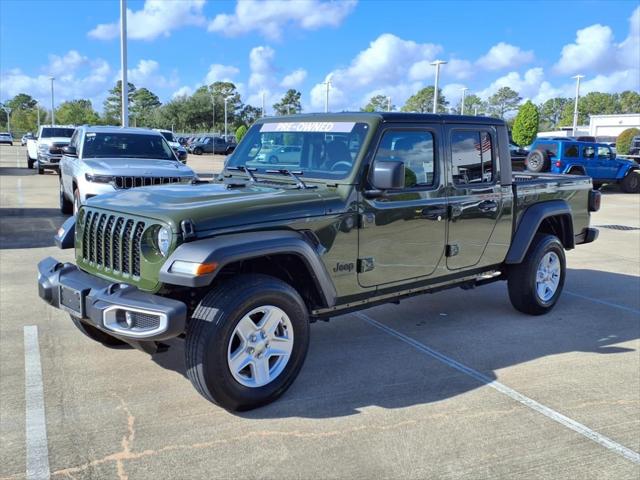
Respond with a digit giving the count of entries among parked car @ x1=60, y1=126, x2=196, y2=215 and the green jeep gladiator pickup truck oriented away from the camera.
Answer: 0

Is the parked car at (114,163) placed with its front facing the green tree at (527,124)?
no

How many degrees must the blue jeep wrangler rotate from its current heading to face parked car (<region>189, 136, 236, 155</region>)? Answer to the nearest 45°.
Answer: approximately 90° to its left

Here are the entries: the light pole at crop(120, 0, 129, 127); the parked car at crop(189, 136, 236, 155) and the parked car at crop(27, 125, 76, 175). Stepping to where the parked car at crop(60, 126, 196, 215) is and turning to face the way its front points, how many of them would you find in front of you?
0

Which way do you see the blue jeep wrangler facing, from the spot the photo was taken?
facing away from the viewer and to the right of the viewer

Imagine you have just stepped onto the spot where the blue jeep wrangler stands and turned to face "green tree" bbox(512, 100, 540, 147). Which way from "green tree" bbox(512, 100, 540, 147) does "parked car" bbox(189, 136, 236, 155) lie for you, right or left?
left

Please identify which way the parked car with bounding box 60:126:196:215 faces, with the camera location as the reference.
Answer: facing the viewer and to the right of the viewer

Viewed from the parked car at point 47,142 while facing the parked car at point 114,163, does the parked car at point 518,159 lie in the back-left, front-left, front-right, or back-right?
front-left

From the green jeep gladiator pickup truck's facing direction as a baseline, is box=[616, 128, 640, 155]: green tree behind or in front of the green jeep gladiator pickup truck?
behind

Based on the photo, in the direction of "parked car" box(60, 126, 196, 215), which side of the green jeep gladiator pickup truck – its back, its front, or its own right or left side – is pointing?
right

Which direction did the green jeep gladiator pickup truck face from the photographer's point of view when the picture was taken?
facing the viewer and to the left of the viewer

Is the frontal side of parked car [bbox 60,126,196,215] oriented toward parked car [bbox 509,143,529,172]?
no

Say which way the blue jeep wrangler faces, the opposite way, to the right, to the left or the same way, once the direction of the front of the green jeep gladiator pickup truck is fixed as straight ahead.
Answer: the opposite way

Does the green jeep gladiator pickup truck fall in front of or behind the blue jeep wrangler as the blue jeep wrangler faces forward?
behind
